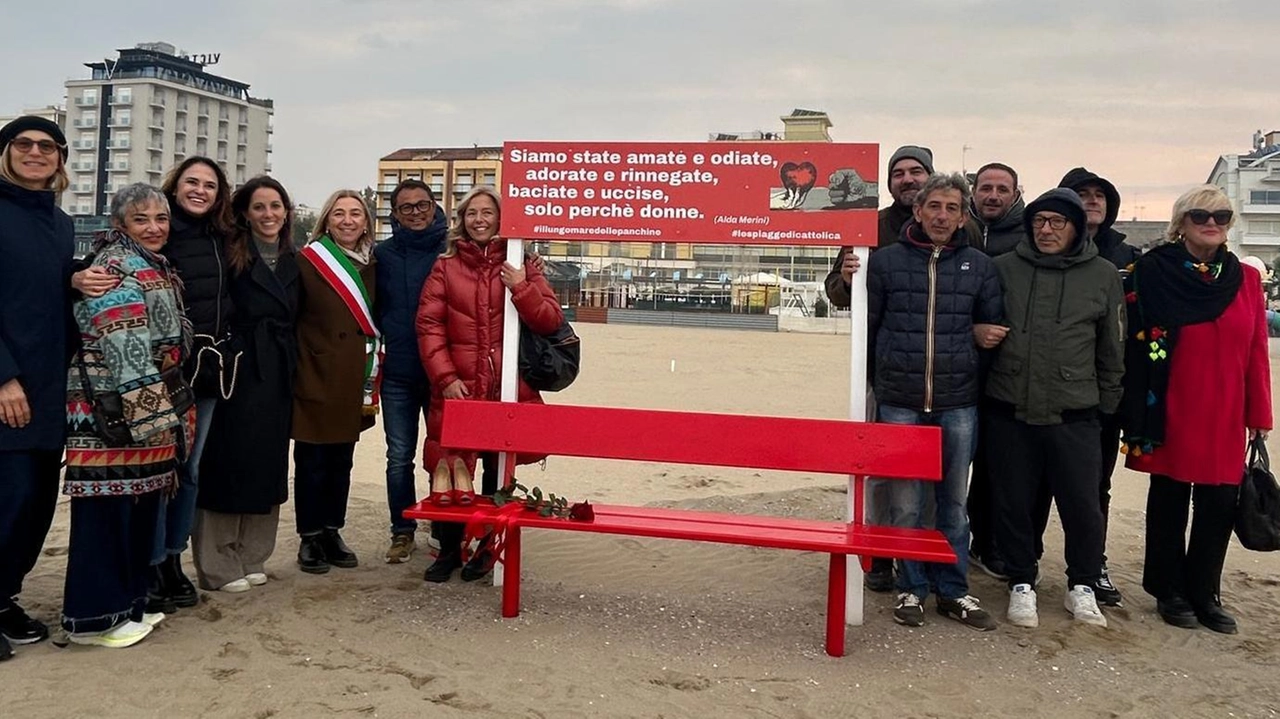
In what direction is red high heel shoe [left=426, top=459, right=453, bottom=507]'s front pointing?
toward the camera

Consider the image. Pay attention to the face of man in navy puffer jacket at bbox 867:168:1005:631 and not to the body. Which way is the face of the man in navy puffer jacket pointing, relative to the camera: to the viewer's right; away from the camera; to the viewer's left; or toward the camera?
toward the camera

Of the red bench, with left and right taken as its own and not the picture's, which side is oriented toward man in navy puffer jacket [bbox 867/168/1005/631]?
left

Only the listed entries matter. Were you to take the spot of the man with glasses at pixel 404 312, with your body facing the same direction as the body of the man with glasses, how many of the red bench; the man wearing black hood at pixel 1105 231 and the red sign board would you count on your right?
0

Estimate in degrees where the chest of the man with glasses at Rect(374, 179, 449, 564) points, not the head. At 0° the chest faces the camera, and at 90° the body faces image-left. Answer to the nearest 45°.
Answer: approximately 0°

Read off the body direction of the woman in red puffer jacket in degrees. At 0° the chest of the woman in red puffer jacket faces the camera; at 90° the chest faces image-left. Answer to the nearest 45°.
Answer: approximately 0°

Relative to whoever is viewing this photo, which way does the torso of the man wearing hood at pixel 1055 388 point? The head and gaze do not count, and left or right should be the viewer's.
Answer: facing the viewer

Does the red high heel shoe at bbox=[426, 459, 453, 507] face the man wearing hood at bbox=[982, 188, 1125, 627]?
no

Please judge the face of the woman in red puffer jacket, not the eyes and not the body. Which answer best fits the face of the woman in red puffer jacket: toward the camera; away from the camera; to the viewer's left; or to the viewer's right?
toward the camera

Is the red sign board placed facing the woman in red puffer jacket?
no

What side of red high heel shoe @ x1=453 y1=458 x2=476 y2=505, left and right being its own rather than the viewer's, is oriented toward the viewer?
front
